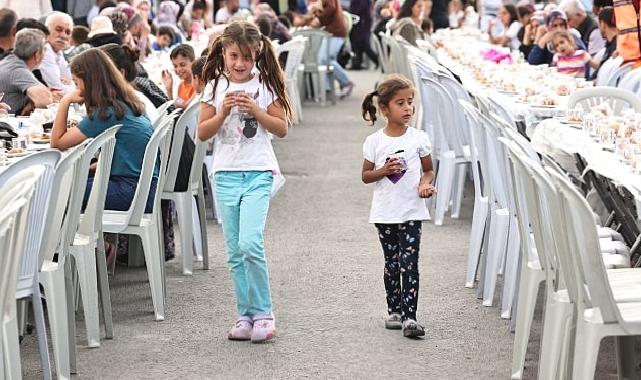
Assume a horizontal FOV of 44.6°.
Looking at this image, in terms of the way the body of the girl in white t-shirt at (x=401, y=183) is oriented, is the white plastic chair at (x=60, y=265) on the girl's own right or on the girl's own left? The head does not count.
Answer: on the girl's own right

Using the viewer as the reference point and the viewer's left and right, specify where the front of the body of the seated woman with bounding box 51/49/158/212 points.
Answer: facing to the left of the viewer

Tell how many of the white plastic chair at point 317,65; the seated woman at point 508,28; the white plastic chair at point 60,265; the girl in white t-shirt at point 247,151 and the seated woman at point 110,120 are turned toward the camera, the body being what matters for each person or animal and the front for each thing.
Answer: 1

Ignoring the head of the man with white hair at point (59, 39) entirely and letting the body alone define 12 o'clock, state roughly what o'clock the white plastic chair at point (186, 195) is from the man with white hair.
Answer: The white plastic chair is roughly at 1 o'clock from the man with white hair.

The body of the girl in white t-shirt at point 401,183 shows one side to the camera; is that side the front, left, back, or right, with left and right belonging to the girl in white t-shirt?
front

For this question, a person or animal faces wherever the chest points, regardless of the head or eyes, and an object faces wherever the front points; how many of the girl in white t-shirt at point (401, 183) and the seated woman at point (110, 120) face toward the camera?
1

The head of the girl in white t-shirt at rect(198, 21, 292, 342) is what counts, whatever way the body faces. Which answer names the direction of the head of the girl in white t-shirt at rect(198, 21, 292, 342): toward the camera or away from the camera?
toward the camera

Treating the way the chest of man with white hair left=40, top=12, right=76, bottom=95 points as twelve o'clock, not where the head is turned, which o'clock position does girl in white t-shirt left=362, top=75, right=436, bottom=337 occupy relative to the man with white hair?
The girl in white t-shirt is roughly at 1 o'clock from the man with white hair.

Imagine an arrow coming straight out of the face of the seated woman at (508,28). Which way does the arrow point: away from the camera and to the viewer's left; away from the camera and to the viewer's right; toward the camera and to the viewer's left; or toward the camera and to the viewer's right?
toward the camera and to the viewer's left

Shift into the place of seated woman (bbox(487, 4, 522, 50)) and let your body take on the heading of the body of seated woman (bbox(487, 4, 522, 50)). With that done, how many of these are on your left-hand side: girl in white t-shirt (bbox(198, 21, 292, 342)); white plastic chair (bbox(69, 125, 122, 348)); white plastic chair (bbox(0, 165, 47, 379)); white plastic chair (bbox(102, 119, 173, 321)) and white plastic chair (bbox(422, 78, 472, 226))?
5

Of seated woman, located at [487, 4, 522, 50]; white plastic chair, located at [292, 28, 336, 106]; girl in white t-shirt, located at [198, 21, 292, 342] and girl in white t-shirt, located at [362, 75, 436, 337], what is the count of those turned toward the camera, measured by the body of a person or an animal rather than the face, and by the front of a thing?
2

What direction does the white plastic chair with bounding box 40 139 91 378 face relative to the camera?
to the viewer's left

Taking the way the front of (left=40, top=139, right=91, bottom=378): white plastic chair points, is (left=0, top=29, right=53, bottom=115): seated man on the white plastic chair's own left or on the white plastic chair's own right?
on the white plastic chair's own right
